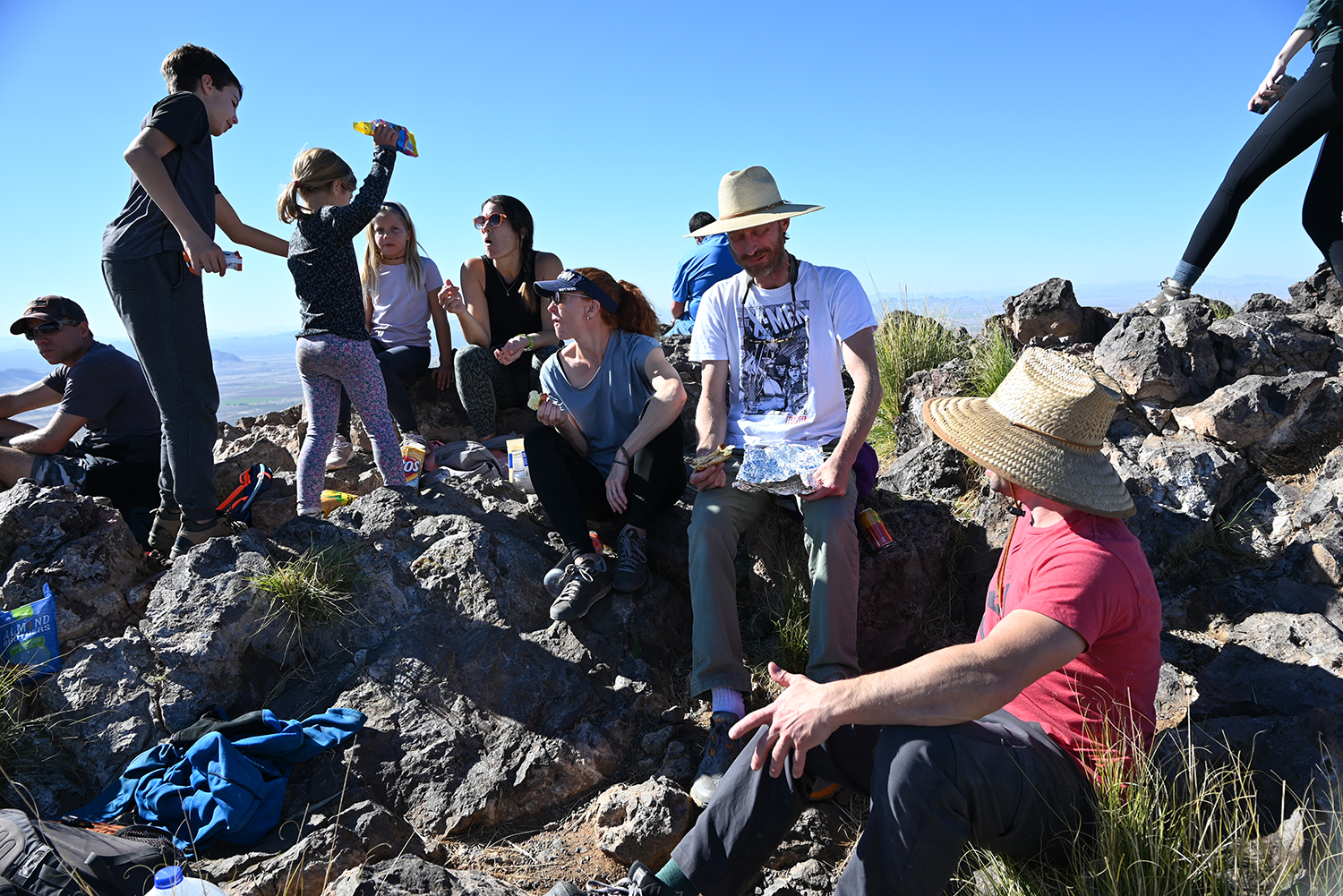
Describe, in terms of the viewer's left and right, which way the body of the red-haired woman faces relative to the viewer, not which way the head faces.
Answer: facing the viewer and to the left of the viewer

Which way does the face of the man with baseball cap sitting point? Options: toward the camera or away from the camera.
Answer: toward the camera

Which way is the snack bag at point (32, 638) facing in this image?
toward the camera

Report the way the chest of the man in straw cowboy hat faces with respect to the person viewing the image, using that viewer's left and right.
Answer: facing the viewer

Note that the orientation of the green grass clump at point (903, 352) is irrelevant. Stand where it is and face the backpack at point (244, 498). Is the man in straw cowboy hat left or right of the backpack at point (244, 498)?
left

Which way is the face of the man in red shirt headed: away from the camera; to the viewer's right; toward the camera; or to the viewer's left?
to the viewer's left

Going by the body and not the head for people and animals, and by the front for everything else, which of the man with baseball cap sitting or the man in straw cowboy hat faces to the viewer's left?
the man with baseball cap sitting

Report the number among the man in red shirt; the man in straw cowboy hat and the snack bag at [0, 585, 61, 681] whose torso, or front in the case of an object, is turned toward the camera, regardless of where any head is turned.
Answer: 2

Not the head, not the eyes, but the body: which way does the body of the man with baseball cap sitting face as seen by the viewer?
to the viewer's left

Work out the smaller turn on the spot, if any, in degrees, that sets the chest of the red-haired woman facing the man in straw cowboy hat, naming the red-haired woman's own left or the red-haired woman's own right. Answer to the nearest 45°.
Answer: approximately 90° to the red-haired woman's own left

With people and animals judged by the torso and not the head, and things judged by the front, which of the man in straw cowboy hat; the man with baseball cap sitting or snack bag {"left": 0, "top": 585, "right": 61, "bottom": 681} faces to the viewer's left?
the man with baseball cap sitting

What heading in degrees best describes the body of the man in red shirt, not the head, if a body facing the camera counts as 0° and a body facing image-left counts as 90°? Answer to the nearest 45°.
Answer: approximately 90°

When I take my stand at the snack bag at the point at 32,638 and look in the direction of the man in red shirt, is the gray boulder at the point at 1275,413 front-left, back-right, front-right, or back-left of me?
front-left

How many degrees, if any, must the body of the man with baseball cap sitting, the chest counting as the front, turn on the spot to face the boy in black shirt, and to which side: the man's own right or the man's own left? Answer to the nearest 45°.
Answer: approximately 90° to the man's own left

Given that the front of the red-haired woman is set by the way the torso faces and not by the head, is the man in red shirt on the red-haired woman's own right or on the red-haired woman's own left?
on the red-haired woman's own left
